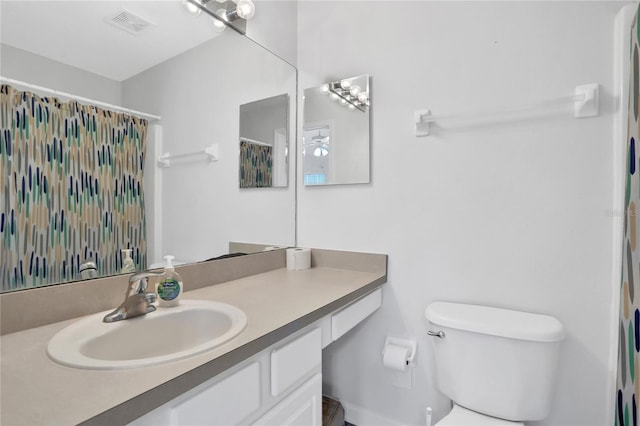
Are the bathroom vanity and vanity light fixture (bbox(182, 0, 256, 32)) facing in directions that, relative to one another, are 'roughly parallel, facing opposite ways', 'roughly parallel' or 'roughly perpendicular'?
roughly parallel

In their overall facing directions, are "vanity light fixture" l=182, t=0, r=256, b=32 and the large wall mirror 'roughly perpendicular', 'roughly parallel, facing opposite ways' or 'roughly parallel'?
roughly parallel

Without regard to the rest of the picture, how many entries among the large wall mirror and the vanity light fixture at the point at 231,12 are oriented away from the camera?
0

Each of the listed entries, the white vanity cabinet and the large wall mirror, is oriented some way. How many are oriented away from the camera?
0

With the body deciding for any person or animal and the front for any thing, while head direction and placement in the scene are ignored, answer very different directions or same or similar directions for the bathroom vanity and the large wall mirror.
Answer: same or similar directions

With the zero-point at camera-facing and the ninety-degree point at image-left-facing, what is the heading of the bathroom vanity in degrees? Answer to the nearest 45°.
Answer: approximately 315°

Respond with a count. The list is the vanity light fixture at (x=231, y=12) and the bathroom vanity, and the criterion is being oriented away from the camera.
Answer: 0

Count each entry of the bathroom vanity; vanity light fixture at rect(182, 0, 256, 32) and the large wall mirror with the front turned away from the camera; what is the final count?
0

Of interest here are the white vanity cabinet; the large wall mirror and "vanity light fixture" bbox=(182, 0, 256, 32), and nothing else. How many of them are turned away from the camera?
0

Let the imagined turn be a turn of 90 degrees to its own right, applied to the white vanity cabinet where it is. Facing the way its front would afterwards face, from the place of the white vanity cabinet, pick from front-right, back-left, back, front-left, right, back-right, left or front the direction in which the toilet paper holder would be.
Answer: back

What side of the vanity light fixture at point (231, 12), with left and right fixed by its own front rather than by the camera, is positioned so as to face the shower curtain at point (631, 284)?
front
